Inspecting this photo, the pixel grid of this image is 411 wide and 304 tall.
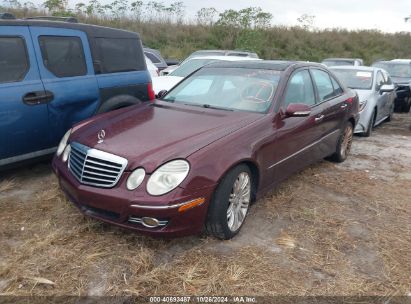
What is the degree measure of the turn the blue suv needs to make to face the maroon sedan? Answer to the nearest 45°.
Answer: approximately 90° to its left

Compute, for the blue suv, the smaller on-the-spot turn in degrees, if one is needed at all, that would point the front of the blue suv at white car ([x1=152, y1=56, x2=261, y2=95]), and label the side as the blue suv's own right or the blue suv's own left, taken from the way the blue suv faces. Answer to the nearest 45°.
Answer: approximately 180°

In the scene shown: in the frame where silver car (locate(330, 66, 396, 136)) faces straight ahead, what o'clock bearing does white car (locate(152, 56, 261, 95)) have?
white car (locate(152, 56, 261, 95)) is roughly at 1 o'clock from silver car (locate(330, 66, 396, 136)).

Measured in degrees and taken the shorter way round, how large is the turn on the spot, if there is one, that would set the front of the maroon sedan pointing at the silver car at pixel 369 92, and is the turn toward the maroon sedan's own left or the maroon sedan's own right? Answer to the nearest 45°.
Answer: approximately 180°

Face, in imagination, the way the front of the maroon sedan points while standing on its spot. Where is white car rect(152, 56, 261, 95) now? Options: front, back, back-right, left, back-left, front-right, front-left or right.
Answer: back-right

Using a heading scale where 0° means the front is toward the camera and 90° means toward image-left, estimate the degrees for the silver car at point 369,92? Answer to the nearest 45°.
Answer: approximately 45°

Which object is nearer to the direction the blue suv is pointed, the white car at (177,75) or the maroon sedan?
the maroon sedan

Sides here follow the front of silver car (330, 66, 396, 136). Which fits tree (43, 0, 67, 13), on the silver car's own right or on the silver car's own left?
on the silver car's own right
